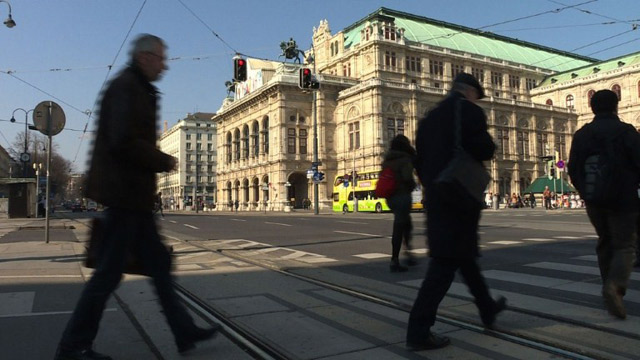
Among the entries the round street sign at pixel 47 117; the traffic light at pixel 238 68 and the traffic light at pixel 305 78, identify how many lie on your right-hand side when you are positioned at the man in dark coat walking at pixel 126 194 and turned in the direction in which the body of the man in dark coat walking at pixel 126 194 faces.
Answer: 0

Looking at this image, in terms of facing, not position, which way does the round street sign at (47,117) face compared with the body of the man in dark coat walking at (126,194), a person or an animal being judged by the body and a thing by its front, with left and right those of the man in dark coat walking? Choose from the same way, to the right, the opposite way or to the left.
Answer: to the left

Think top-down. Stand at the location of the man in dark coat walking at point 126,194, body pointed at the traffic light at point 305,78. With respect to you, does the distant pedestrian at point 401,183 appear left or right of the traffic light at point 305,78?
right

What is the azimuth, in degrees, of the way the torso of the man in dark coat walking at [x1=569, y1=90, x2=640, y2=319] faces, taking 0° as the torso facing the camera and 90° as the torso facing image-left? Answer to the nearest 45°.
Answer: approximately 180°

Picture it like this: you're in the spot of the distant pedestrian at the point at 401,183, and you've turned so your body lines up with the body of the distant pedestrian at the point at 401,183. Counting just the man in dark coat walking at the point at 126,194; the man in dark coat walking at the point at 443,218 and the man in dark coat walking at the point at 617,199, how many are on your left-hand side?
0

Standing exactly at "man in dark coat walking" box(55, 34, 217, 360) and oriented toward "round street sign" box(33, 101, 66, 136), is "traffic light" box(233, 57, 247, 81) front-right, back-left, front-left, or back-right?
front-right

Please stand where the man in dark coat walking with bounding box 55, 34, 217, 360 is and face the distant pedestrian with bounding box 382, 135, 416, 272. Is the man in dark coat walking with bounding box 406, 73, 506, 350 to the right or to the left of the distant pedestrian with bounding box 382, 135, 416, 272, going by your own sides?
right

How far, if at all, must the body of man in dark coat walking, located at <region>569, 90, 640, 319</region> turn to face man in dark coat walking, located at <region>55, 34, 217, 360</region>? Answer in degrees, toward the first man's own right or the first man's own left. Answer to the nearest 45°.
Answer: approximately 135° to the first man's own left

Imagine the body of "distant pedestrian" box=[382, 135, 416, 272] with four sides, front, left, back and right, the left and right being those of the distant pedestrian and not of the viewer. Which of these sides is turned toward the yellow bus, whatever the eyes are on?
left

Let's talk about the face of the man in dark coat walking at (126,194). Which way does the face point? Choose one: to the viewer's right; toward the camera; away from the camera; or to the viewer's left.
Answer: to the viewer's right

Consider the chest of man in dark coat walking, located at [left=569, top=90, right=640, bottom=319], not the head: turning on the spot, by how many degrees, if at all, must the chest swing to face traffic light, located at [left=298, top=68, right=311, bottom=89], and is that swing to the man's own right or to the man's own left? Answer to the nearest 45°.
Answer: approximately 45° to the man's own left

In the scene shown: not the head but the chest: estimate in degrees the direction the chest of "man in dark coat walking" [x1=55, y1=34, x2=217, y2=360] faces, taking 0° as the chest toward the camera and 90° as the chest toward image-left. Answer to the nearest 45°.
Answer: approximately 270°

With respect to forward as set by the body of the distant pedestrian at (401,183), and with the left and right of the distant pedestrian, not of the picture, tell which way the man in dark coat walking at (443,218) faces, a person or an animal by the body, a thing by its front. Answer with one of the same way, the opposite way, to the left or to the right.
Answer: the same way

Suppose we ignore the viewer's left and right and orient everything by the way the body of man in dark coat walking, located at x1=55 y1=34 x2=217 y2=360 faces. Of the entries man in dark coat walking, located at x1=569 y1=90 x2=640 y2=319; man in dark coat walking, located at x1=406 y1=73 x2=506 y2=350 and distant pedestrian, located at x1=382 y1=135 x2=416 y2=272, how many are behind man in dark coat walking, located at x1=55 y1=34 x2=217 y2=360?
0

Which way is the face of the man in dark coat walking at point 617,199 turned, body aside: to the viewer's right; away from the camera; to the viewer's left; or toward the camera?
away from the camera
